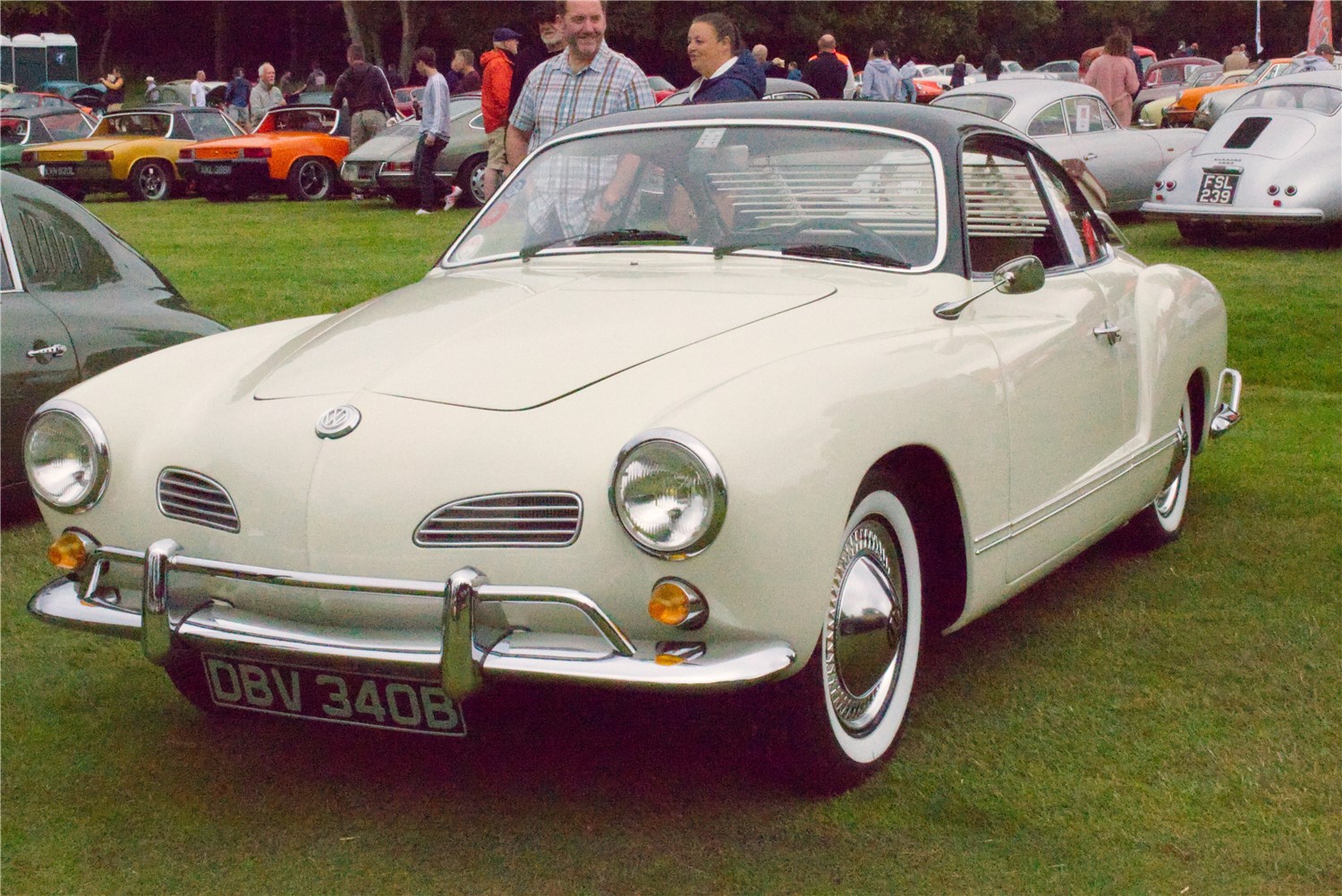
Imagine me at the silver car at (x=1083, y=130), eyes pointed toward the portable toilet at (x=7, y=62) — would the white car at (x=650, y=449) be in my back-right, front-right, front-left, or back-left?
back-left

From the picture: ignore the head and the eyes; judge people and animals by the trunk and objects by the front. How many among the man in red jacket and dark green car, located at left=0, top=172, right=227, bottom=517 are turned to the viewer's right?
1

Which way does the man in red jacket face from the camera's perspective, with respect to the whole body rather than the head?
to the viewer's right

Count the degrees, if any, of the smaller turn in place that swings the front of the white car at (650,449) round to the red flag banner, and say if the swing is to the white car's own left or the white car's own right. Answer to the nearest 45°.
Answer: approximately 180°

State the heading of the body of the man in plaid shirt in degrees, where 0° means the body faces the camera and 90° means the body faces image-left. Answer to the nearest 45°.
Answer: approximately 0°

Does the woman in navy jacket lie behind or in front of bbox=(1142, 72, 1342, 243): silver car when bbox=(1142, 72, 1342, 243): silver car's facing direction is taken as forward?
behind

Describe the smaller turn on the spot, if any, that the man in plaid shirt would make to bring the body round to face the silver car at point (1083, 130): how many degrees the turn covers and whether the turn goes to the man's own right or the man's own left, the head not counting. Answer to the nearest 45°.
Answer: approximately 135° to the man's own left

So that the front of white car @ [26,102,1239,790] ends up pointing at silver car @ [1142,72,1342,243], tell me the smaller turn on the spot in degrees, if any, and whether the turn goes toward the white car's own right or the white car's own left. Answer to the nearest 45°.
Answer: approximately 180°

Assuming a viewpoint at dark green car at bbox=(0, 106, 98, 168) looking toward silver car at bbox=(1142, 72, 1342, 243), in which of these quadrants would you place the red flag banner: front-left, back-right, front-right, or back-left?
front-left

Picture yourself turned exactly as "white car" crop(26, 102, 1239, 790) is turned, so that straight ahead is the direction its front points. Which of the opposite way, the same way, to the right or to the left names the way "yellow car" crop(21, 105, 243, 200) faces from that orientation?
the opposite way

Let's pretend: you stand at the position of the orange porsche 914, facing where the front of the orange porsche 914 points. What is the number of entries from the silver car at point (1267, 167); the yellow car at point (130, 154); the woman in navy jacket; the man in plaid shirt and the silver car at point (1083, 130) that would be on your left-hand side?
1

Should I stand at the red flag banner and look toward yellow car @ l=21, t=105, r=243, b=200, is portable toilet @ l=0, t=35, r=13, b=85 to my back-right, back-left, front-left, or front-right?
front-right

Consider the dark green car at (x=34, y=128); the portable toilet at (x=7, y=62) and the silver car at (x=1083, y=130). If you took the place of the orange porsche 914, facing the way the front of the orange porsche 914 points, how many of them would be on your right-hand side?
1

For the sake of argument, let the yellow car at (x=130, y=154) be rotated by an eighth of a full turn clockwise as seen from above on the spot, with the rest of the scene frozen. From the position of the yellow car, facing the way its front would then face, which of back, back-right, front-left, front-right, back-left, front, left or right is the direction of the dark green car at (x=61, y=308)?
right
